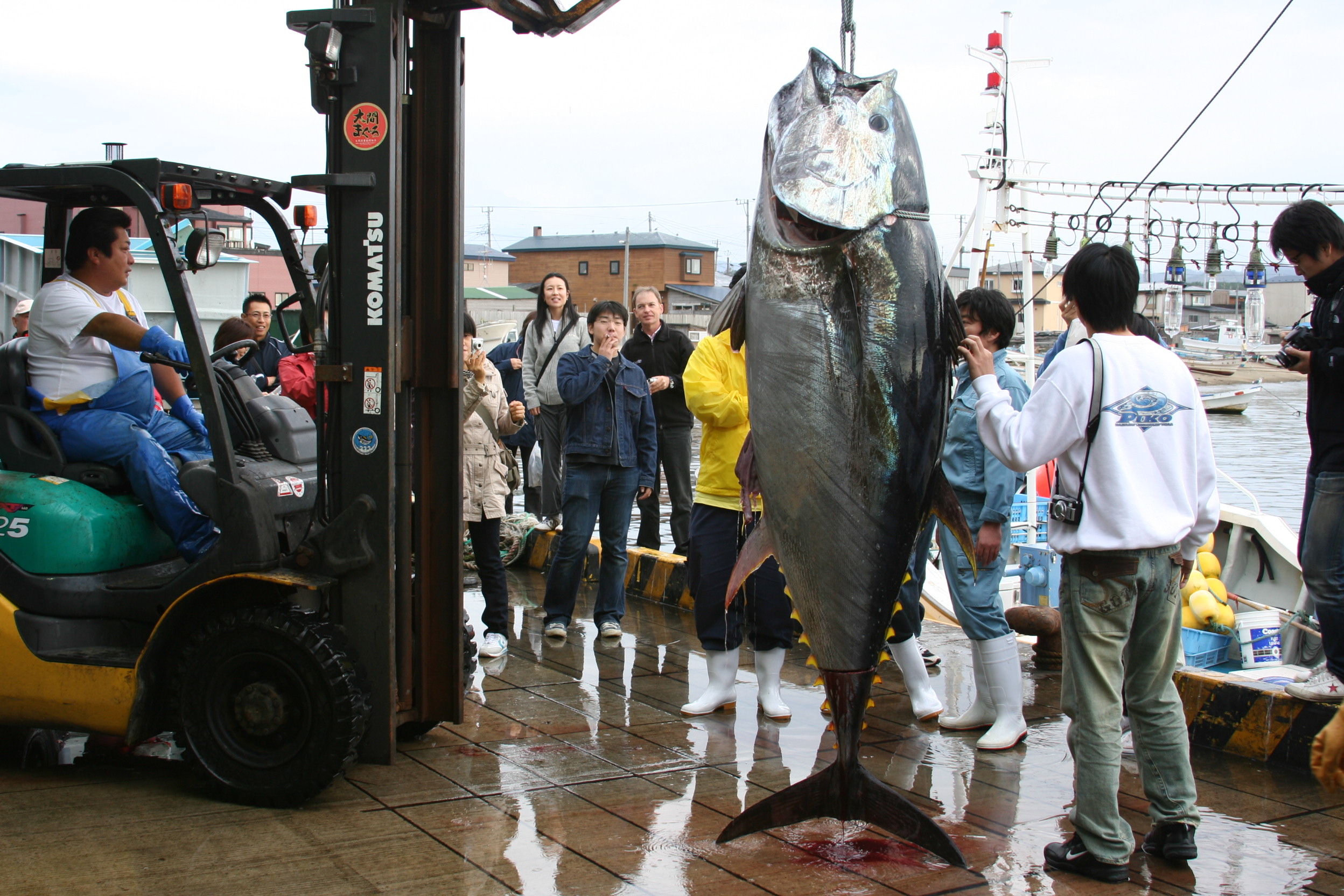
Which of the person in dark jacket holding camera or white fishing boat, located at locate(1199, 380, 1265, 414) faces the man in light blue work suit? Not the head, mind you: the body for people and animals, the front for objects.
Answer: the person in dark jacket holding camera

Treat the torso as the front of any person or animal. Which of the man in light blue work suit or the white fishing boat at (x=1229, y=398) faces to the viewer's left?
the man in light blue work suit

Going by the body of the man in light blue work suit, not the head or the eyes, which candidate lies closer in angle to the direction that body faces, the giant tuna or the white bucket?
the giant tuna

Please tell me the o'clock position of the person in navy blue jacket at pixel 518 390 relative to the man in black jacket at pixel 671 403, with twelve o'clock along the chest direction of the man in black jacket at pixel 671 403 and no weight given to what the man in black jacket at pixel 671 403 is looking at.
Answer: the person in navy blue jacket at pixel 518 390 is roughly at 4 o'clock from the man in black jacket at pixel 671 403.

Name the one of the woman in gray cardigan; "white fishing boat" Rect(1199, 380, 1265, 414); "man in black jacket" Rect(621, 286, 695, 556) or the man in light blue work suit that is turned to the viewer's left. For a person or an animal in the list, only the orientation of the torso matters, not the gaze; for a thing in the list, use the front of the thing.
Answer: the man in light blue work suit

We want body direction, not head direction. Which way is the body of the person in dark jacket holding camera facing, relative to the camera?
to the viewer's left

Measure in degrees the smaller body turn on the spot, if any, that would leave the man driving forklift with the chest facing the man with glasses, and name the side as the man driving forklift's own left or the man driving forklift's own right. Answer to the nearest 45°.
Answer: approximately 90° to the man driving forklift's own left
